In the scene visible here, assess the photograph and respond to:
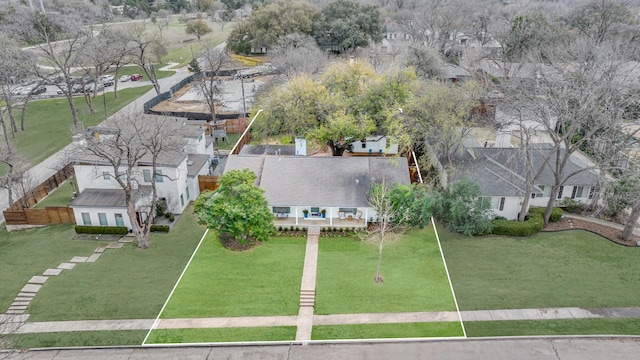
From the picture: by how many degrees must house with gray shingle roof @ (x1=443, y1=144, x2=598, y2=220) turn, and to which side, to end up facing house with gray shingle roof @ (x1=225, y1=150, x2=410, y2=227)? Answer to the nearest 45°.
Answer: approximately 45° to its right

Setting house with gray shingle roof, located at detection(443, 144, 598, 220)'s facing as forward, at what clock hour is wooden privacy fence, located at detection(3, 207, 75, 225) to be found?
The wooden privacy fence is roughly at 2 o'clock from the house with gray shingle roof.

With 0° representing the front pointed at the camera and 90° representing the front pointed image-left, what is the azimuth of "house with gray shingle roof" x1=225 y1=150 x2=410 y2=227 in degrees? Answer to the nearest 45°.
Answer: approximately 0°

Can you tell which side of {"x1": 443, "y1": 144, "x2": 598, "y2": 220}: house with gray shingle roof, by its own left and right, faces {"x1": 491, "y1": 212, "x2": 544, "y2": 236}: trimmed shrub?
front

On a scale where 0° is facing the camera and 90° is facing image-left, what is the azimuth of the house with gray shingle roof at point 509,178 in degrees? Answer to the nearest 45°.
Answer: approximately 0°

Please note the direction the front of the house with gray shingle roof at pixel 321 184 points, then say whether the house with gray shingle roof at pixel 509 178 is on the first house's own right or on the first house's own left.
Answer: on the first house's own left

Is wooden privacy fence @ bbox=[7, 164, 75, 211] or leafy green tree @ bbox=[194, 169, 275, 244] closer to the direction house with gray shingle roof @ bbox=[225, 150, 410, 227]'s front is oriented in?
the leafy green tree

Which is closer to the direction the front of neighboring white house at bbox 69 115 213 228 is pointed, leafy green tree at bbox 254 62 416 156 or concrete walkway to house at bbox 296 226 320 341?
the concrete walkway to house

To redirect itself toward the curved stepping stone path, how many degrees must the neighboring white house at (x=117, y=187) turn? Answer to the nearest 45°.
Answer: approximately 45° to its right

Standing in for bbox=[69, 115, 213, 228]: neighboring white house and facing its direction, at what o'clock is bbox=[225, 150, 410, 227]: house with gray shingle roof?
The house with gray shingle roof is roughly at 10 o'clock from the neighboring white house.

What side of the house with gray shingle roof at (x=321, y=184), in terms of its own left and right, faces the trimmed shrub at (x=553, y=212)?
left

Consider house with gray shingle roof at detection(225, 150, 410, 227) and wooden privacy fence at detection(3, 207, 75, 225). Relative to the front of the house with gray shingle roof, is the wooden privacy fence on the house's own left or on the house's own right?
on the house's own right

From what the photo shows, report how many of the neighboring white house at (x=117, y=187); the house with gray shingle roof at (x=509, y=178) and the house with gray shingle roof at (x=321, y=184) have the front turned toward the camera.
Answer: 3
